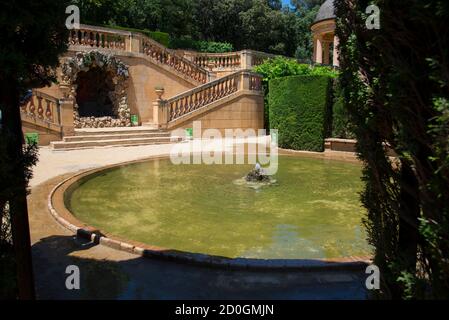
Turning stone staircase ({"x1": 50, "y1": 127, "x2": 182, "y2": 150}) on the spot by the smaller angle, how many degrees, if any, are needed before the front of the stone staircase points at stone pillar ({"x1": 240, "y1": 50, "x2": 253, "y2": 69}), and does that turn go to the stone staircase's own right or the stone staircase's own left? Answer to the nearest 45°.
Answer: approximately 135° to the stone staircase's own left

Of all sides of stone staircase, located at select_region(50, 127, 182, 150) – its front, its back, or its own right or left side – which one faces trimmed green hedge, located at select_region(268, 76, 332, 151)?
left

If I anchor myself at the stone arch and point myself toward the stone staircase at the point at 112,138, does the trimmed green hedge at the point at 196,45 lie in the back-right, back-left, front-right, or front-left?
back-left

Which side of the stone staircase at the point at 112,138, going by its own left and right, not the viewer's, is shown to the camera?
front

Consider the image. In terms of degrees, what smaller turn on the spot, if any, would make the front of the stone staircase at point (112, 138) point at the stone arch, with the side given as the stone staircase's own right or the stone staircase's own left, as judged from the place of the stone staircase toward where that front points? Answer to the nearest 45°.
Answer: approximately 180°

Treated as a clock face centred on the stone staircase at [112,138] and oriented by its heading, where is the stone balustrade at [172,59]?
The stone balustrade is roughly at 7 o'clock from the stone staircase.

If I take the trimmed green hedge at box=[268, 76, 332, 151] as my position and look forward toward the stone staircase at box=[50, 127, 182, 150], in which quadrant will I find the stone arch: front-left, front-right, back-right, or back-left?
front-right
